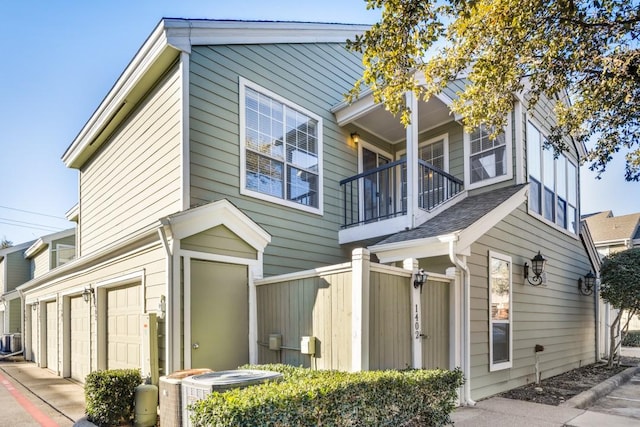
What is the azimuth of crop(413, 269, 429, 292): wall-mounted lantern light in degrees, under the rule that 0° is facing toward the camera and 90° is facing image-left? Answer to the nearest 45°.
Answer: approximately 315°

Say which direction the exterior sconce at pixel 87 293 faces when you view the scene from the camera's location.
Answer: facing the viewer and to the left of the viewer

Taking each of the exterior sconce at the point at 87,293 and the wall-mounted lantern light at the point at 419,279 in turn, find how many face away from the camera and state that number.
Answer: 0

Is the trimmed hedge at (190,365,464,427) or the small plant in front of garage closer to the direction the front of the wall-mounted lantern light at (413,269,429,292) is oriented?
the trimmed hedge
